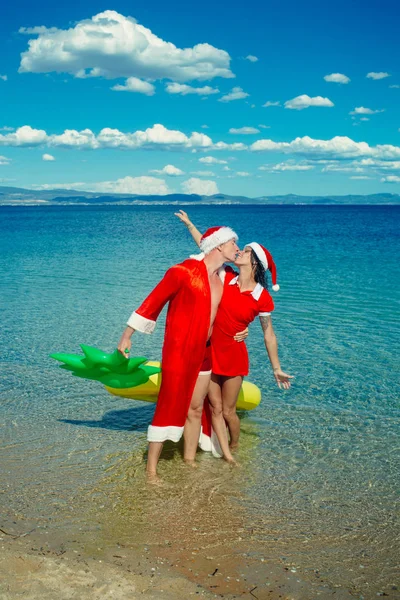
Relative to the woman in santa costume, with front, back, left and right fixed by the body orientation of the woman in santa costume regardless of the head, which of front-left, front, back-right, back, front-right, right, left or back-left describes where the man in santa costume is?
front

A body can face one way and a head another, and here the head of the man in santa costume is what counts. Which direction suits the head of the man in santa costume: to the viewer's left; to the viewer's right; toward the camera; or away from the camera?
to the viewer's right

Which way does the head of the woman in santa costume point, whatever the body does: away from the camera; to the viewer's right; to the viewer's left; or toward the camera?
to the viewer's left

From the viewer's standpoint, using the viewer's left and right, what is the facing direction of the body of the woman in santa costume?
facing the viewer and to the left of the viewer
